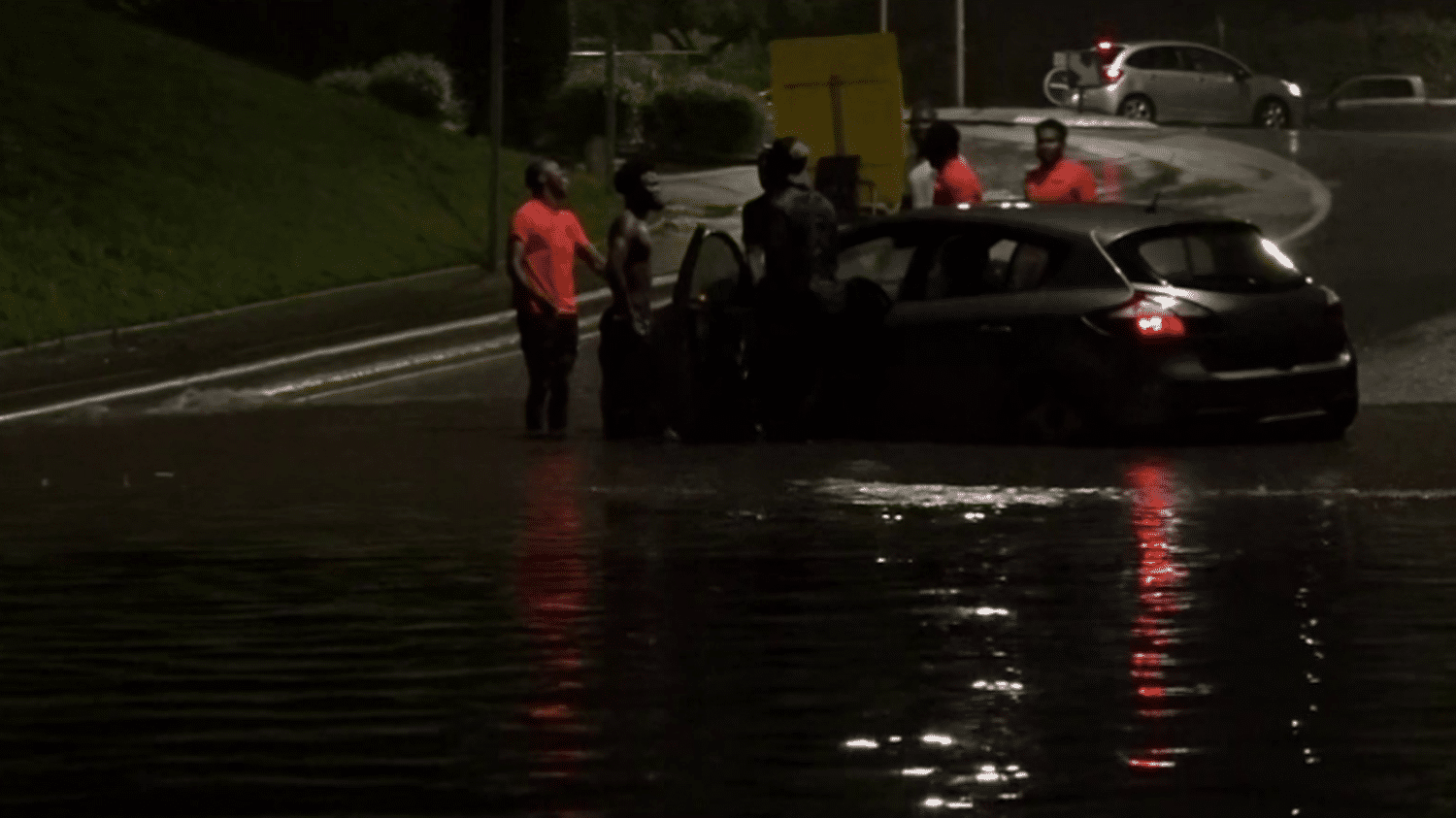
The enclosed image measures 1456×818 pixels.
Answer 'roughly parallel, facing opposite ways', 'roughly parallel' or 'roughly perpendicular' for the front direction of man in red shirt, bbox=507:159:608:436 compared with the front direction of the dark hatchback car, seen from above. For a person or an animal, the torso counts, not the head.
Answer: roughly parallel, facing opposite ways

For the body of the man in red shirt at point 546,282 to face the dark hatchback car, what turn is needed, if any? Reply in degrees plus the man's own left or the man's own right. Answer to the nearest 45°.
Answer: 0° — they already face it

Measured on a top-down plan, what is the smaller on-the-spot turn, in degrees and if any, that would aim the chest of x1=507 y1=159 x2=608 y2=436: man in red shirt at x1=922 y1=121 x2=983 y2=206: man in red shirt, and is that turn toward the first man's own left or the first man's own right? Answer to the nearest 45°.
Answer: approximately 90° to the first man's own left

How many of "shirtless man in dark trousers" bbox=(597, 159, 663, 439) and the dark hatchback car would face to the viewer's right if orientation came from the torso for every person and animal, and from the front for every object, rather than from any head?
1

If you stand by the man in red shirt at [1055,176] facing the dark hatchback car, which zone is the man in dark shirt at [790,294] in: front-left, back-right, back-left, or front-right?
front-right

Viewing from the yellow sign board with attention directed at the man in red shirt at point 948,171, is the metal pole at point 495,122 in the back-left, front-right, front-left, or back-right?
back-right

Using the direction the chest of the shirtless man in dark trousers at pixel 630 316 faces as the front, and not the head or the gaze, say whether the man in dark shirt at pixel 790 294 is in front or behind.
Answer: in front

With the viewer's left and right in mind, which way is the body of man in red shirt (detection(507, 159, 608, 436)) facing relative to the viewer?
facing the viewer and to the right of the viewer

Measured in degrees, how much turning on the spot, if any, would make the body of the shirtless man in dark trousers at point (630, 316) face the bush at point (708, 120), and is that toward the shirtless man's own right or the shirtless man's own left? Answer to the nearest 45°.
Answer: approximately 90° to the shirtless man's own left

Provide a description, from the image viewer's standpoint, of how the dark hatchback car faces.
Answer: facing away from the viewer and to the left of the viewer

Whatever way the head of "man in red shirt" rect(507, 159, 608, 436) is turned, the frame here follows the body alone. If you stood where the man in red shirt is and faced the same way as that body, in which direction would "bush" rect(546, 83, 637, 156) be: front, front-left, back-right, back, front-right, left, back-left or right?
back-left

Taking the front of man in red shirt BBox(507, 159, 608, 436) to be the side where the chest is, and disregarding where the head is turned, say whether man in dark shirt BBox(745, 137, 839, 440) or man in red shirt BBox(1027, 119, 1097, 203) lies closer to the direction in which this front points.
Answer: the man in dark shirt

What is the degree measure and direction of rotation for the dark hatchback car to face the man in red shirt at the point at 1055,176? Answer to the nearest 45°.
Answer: approximately 45° to its right
